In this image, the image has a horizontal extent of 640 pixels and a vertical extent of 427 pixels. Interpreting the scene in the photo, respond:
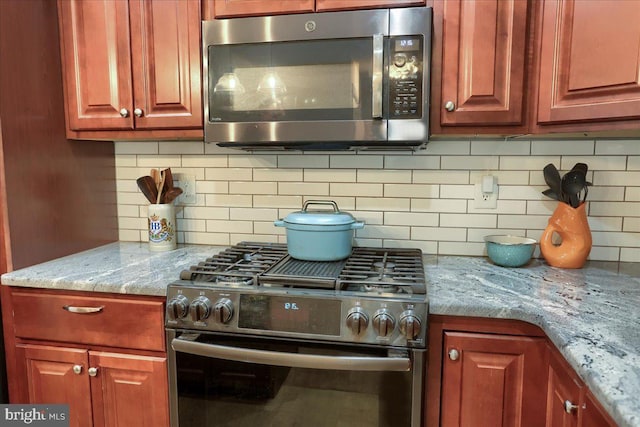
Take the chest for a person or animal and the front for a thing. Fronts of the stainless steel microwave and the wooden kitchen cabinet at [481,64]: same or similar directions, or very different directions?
same or similar directions

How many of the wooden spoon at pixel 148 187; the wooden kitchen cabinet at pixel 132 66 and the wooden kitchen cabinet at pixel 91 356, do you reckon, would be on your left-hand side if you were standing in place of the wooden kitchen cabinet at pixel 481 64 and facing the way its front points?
0

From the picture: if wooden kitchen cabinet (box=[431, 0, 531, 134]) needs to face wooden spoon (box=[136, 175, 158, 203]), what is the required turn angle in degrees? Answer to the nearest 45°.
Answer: approximately 90° to its right

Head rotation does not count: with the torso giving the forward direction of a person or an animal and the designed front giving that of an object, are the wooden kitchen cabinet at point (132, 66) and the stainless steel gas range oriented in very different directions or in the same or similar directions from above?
same or similar directions

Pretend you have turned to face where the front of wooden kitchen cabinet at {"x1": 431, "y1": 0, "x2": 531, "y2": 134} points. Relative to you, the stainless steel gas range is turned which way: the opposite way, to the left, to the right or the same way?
the same way

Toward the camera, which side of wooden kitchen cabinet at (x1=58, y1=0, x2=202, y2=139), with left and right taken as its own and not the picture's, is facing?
front

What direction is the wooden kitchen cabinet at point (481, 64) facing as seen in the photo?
toward the camera

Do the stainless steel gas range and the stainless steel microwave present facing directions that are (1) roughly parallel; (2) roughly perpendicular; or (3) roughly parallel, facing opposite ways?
roughly parallel

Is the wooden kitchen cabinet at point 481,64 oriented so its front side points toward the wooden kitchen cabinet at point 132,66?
no

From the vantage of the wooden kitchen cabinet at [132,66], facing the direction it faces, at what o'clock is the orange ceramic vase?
The orange ceramic vase is roughly at 10 o'clock from the wooden kitchen cabinet.

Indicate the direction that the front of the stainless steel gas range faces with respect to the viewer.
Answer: facing the viewer

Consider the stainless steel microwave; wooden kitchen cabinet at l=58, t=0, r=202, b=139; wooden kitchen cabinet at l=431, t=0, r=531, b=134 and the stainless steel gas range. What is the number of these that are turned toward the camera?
4

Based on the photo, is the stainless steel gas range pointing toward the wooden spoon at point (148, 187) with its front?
no

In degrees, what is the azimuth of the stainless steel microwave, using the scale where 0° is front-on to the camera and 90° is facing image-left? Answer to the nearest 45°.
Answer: approximately 0°
